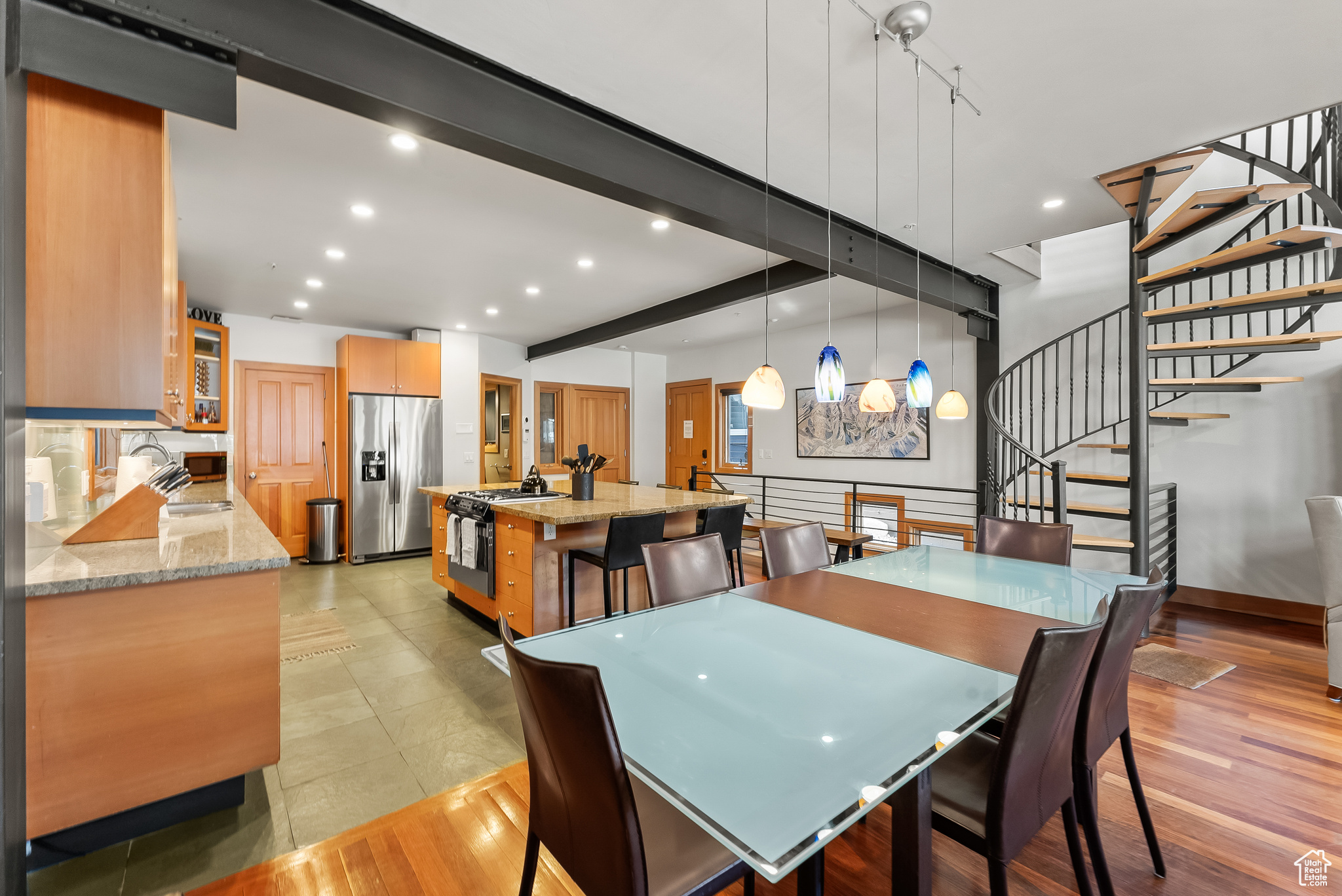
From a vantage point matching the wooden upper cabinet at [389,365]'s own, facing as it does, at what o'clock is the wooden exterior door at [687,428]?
The wooden exterior door is roughly at 9 o'clock from the wooden upper cabinet.

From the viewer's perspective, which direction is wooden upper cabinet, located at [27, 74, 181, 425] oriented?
to the viewer's right

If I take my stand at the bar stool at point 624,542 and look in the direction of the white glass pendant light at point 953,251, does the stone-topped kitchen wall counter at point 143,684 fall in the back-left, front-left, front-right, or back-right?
back-right

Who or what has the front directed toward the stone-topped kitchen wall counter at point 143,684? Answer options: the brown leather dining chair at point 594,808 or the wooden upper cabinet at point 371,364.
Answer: the wooden upper cabinet

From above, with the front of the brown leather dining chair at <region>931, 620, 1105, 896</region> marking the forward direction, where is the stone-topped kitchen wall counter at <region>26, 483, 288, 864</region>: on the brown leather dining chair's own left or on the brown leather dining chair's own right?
on the brown leather dining chair's own left

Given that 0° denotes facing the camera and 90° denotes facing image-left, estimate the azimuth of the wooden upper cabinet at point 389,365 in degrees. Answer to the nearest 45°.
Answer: approximately 0°

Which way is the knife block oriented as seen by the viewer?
to the viewer's right

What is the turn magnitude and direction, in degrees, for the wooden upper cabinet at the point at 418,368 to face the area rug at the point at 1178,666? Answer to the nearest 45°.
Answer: approximately 45° to its left

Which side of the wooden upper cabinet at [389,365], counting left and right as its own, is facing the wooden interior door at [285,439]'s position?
right

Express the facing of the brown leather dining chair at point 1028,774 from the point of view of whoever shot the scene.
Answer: facing away from the viewer and to the left of the viewer
